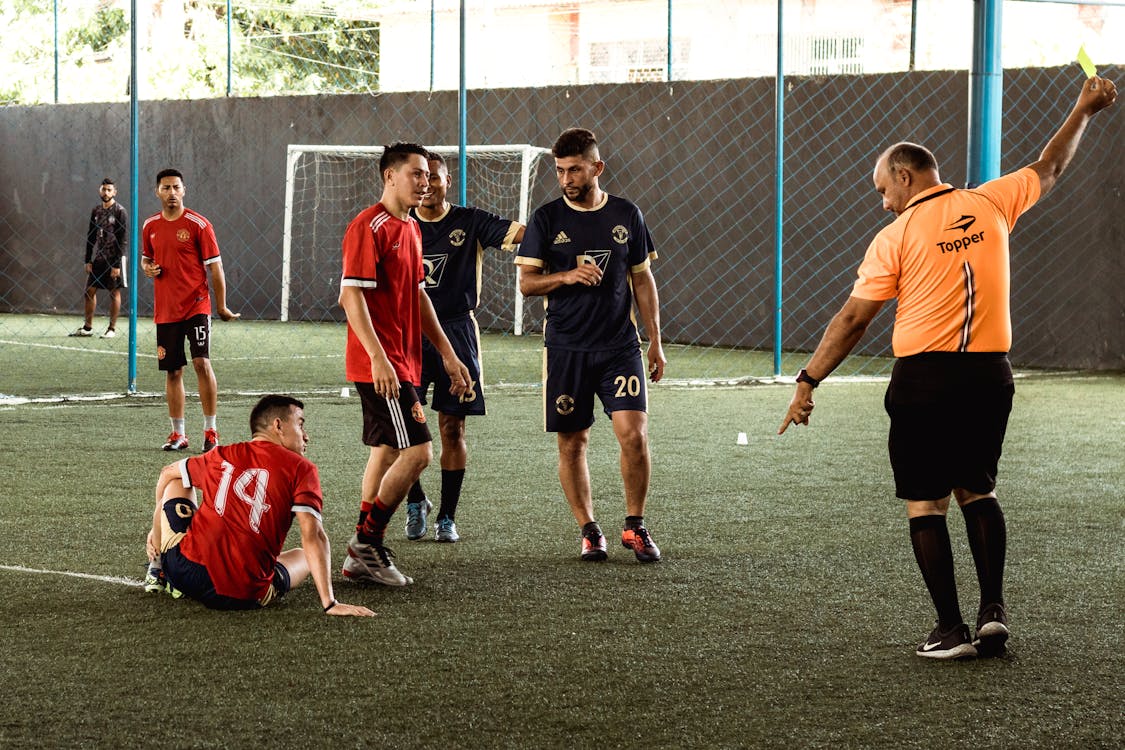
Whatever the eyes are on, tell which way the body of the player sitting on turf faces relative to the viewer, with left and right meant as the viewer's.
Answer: facing away from the viewer

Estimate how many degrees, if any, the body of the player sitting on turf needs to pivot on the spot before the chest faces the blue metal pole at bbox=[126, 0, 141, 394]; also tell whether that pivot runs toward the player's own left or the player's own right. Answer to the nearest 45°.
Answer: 0° — they already face it

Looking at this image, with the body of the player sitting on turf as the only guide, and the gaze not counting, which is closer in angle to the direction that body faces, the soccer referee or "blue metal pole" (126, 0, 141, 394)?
the blue metal pole

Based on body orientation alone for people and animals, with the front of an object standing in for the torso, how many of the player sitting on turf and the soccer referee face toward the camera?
0

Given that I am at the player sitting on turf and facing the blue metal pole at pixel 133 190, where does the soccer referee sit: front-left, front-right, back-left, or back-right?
back-right

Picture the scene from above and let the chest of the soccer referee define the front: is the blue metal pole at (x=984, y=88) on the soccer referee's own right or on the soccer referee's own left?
on the soccer referee's own right

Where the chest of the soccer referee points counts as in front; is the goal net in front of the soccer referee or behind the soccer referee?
in front

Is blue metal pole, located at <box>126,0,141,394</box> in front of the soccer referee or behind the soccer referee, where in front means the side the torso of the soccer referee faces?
in front
